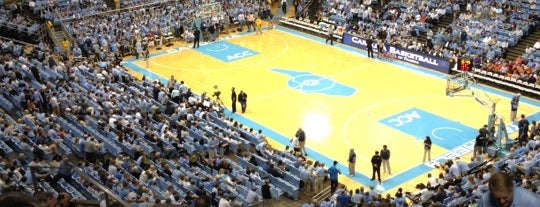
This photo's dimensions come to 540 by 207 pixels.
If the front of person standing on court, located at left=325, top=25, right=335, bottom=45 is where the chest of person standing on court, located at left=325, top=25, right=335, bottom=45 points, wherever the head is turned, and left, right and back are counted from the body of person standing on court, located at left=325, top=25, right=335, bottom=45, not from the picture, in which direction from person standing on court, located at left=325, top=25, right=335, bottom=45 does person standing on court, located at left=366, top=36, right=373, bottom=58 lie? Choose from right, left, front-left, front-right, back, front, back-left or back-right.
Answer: left

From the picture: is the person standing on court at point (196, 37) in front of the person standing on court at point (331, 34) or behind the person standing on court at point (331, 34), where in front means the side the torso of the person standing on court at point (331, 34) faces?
in front

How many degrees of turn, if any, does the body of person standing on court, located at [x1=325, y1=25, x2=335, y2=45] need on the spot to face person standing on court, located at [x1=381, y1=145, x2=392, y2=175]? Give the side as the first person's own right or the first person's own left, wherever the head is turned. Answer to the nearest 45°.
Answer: approximately 45° to the first person's own left

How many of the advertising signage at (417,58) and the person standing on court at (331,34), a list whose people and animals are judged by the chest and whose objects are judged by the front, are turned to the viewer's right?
0

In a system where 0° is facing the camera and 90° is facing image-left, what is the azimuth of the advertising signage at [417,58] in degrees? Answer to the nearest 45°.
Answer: approximately 45°

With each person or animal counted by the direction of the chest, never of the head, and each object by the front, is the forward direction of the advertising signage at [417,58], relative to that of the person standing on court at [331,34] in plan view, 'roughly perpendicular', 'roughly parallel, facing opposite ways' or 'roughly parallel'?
roughly parallel

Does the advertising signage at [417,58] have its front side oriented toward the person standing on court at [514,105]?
no

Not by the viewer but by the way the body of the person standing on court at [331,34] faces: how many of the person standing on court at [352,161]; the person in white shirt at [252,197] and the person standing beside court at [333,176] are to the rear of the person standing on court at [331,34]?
0

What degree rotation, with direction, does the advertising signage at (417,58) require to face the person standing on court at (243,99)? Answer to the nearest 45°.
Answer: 0° — it already faces them

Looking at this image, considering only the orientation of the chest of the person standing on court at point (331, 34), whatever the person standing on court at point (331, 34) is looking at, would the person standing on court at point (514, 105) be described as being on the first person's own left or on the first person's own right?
on the first person's own left

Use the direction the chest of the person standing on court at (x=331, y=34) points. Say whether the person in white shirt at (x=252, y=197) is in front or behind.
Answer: in front

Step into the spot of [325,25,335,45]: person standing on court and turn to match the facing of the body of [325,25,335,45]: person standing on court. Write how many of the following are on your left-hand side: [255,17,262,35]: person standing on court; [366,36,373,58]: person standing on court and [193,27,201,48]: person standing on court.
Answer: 1

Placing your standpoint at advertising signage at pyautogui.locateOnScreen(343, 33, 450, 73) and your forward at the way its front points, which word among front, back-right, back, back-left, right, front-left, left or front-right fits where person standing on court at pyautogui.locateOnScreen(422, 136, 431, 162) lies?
front-left
